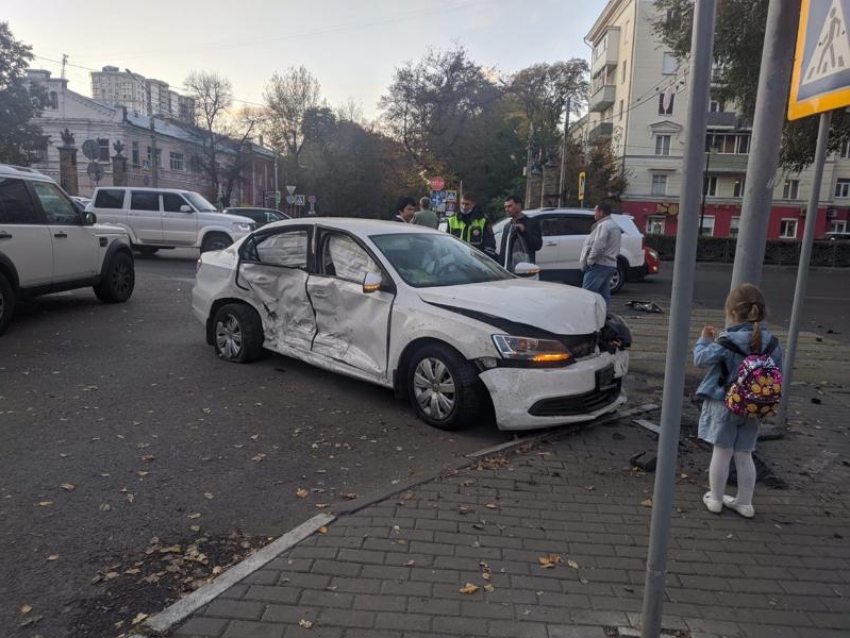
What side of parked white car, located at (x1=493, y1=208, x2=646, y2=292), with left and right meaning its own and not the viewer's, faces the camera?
left

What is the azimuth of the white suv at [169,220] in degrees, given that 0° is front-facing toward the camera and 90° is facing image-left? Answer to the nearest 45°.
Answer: approximately 270°

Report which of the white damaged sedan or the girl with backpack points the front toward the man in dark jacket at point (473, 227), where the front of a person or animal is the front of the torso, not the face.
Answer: the girl with backpack

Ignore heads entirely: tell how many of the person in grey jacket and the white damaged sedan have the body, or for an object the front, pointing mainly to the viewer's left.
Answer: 1

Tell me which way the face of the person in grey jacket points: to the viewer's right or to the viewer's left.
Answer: to the viewer's left

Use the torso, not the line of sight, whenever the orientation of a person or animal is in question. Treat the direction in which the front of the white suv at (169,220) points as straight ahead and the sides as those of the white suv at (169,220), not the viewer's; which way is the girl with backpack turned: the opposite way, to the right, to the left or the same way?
to the left

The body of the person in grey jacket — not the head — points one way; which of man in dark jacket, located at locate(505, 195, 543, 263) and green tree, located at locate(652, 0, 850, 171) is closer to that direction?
the man in dark jacket

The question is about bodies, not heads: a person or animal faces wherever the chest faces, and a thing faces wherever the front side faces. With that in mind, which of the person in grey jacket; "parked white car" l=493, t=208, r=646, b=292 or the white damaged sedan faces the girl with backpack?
the white damaged sedan

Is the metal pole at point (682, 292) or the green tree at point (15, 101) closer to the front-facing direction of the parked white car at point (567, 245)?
the green tree

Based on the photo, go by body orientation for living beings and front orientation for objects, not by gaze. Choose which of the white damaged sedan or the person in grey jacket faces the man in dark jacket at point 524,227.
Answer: the person in grey jacket

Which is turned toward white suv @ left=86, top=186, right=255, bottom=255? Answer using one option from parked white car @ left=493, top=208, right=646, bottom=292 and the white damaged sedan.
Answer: the parked white car
